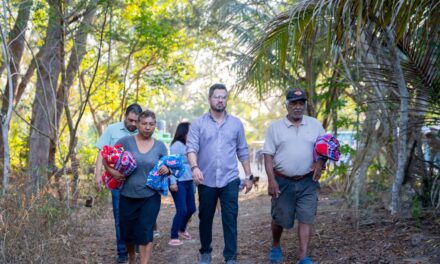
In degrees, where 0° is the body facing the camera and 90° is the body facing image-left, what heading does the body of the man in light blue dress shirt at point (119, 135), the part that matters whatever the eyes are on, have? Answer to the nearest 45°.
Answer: approximately 315°

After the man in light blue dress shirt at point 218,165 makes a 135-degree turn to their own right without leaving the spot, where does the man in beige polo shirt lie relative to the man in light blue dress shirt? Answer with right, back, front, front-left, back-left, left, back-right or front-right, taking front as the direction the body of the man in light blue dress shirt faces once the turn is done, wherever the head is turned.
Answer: back-right

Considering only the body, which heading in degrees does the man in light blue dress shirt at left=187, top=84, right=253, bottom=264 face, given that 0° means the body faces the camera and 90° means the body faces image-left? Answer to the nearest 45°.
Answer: approximately 0°

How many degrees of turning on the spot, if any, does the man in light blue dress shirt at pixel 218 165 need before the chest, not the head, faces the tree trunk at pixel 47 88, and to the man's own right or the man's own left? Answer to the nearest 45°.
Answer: approximately 135° to the man's own right

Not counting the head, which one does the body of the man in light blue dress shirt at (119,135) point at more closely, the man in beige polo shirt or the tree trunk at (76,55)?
the man in beige polo shirt

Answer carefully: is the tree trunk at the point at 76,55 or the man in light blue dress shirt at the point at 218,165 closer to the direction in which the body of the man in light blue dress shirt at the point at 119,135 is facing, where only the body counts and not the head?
the man in light blue dress shirt

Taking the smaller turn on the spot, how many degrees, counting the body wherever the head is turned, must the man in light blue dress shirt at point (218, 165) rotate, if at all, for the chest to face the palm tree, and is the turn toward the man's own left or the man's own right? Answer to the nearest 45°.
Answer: approximately 90° to the man's own left

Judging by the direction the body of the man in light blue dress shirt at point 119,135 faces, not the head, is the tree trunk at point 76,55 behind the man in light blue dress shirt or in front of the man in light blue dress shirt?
behind
